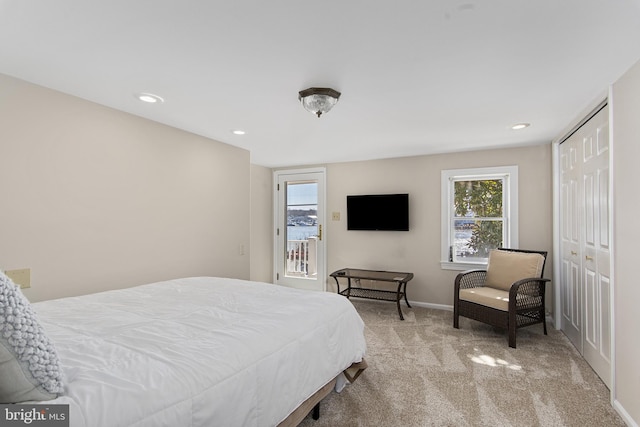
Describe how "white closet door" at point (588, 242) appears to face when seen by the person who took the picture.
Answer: facing to the left of the viewer

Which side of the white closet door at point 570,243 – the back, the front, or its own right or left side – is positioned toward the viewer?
left

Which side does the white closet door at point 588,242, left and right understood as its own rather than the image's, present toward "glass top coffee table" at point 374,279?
front

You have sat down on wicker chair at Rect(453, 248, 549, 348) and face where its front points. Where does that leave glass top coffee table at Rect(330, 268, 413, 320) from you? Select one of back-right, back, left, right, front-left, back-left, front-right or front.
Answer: front-right

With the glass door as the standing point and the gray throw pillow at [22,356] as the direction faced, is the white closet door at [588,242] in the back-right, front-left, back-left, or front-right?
front-left

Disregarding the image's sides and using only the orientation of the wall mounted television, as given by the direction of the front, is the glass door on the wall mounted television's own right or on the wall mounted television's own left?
on the wall mounted television's own right

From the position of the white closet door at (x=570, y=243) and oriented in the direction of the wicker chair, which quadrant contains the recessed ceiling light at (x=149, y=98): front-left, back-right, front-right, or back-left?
front-left

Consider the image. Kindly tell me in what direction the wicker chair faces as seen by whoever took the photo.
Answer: facing the viewer and to the left of the viewer

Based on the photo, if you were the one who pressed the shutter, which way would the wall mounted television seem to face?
facing the viewer

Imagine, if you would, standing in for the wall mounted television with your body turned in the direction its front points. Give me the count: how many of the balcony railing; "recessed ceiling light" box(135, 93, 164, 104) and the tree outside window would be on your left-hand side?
1

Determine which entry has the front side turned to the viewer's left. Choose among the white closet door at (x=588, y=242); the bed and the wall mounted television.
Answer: the white closet door

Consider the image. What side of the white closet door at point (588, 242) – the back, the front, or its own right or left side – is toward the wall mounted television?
front

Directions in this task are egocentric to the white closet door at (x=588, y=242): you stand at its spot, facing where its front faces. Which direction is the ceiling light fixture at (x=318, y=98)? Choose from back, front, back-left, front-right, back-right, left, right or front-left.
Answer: front-left

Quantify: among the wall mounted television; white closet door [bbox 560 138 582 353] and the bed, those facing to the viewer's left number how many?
1

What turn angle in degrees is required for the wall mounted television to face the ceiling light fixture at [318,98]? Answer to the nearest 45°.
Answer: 0° — it already faces it

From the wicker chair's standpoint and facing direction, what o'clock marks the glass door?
The glass door is roughly at 2 o'clock from the wicker chair.

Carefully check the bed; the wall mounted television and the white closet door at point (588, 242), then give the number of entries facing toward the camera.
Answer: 1
